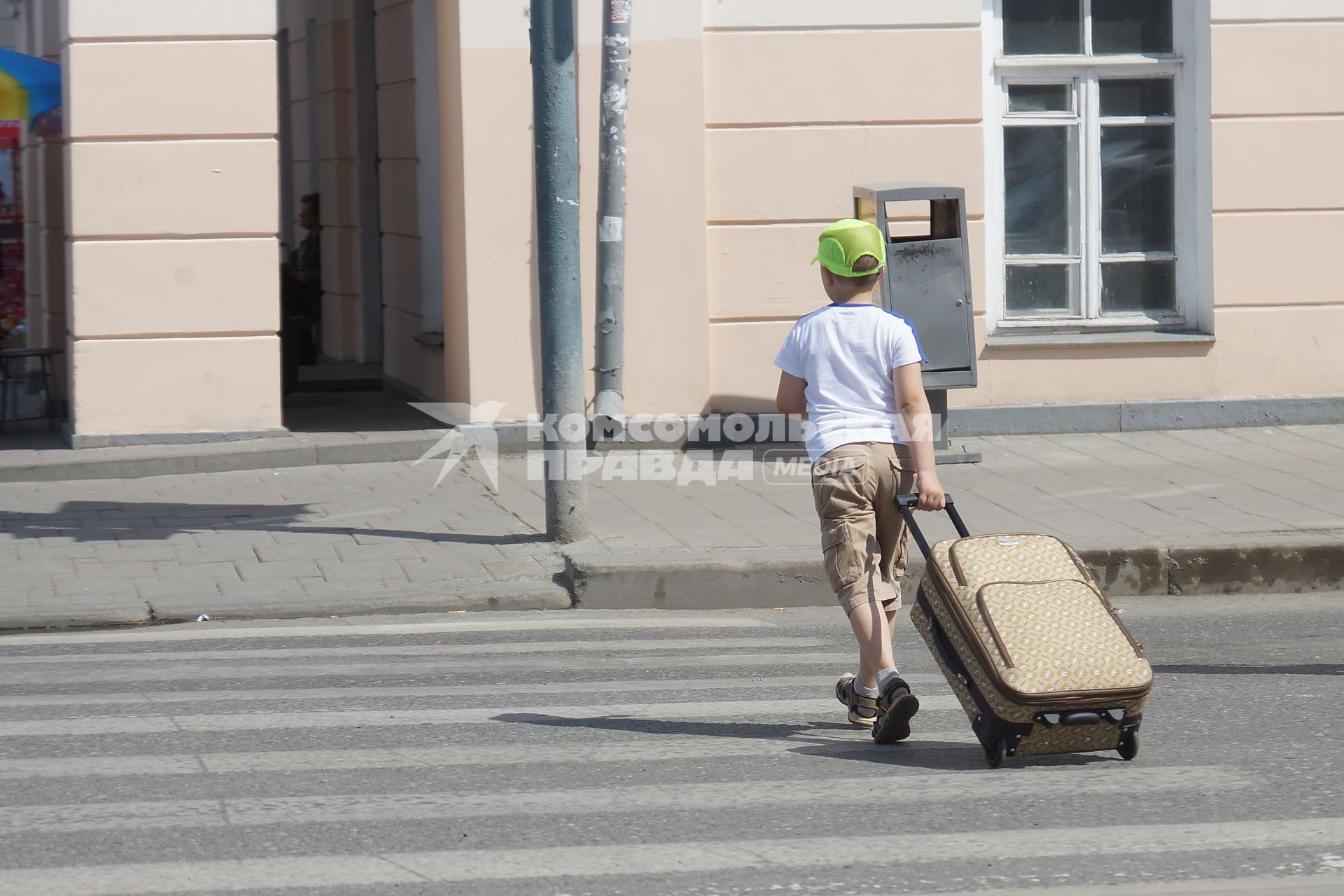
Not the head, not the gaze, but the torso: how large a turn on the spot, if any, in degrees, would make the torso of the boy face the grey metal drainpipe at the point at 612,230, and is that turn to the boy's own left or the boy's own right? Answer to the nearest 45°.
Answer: approximately 45° to the boy's own right

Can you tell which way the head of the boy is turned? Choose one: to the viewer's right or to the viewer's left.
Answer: to the viewer's left

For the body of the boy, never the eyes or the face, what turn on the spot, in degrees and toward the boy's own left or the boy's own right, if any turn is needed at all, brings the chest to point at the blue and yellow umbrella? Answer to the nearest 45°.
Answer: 0° — they already face it

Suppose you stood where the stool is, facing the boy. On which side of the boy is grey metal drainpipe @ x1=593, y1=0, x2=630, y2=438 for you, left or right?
left

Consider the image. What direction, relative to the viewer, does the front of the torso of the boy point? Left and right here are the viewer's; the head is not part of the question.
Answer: facing away from the viewer and to the left of the viewer
